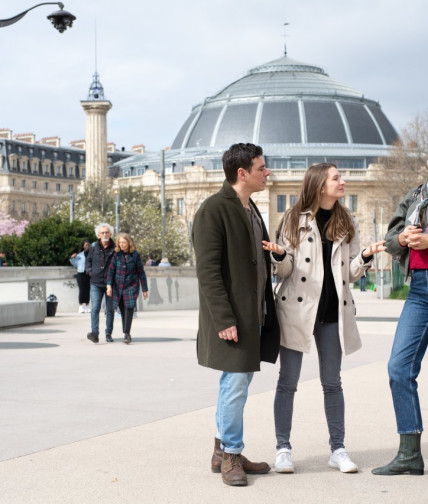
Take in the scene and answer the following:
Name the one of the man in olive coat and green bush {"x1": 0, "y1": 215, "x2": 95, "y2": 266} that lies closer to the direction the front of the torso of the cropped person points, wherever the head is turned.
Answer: the man in olive coat

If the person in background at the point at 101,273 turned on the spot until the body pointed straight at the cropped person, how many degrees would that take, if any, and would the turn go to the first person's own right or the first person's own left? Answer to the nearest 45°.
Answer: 0° — they already face them

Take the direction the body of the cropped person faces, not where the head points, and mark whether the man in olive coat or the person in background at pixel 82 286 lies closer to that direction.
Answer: the man in olive coat

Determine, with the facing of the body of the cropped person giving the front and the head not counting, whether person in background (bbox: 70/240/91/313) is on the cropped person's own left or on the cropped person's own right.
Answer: on the cropped person's own right

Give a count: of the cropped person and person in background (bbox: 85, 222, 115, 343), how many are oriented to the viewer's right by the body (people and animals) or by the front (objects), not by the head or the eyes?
0

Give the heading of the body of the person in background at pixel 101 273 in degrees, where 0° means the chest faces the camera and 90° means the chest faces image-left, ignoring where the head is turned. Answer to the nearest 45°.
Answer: approximately 0°

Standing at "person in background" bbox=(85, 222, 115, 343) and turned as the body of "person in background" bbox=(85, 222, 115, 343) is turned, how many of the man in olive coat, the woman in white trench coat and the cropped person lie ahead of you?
3

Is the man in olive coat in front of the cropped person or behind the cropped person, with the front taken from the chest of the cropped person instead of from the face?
in front

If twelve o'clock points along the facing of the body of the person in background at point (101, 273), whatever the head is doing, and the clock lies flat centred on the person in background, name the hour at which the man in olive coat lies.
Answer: The man in olive coat is roughly at 12 o'clock from the person in background.

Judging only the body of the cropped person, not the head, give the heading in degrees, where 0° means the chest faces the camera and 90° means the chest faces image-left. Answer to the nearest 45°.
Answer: approximately 45°

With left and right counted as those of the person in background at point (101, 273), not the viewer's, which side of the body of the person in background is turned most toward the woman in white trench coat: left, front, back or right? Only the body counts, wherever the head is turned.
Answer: front

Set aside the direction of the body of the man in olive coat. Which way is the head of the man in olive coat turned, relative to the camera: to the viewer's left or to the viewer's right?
to the viewer's right
